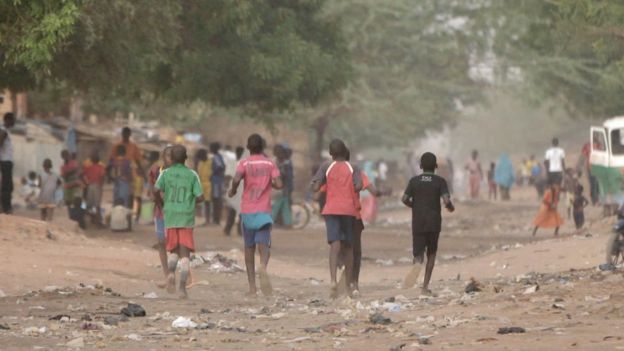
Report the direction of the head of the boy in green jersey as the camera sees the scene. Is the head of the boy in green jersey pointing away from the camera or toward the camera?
away from the camera

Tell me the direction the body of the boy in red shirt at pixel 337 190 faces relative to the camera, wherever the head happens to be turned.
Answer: away from the camera

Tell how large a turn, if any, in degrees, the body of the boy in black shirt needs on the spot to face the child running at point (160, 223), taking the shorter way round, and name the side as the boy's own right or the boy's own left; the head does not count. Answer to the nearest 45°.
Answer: approximately 90° to the boy's own left

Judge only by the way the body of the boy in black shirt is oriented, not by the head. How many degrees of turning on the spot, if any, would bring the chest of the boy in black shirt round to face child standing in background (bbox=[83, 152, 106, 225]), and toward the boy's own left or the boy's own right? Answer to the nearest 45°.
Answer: approximately 45° to the boy's own left

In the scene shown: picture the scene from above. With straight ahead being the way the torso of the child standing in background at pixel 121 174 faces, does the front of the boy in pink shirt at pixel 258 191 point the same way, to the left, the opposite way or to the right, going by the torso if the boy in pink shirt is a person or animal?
the opposite way

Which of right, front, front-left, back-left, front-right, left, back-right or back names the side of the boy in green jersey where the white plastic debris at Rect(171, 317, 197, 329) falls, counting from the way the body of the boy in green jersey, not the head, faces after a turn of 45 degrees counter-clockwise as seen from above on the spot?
back-left

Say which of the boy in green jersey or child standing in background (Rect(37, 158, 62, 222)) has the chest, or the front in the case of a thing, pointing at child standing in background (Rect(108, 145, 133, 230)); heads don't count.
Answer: the boy in green jersey

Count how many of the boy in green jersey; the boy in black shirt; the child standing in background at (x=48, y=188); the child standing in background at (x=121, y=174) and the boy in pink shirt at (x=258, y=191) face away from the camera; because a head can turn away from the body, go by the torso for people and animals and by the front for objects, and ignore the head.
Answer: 3

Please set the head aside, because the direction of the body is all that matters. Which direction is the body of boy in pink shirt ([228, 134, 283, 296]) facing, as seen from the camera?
away from the camera

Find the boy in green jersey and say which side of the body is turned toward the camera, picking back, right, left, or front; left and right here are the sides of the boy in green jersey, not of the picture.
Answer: back

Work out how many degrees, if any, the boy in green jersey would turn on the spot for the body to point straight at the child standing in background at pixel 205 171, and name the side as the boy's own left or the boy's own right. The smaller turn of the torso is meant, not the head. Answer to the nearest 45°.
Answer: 0° — they already face them

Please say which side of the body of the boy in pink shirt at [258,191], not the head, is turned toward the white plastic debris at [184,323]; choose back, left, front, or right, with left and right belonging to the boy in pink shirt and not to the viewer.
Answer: back

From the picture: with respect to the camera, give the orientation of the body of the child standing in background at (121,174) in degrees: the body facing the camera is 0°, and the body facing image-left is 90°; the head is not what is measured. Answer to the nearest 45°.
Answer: approximately 0°

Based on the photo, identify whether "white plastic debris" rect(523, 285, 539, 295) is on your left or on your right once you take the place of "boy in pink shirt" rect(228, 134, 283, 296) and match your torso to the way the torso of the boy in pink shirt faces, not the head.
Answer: on your right

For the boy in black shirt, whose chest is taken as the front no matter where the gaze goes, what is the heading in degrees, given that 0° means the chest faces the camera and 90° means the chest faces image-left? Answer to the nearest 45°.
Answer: approximately 180°

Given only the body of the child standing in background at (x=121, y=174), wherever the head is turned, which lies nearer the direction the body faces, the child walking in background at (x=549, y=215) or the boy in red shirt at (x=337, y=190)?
the boy in red shirt
